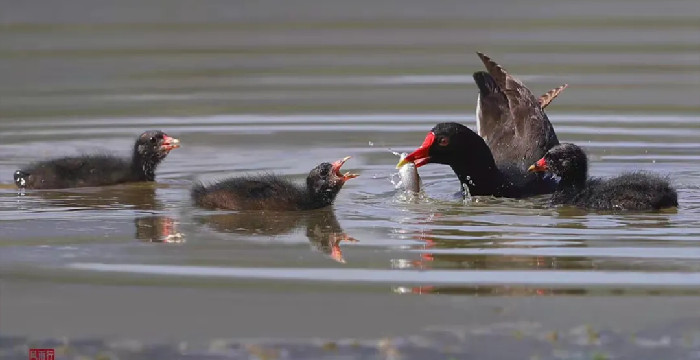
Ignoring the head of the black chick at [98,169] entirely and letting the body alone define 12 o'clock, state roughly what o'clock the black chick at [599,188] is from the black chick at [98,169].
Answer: the black chick at [599,188] is roughly at 1 o'clock from the black chick at [98,169].

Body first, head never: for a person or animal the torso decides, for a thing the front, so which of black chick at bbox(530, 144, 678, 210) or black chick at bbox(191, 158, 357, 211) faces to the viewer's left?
black chick at bbox(530, 144, 678, 210)

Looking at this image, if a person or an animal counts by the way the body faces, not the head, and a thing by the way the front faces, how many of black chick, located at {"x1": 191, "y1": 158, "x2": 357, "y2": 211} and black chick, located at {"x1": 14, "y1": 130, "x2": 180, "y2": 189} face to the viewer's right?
2

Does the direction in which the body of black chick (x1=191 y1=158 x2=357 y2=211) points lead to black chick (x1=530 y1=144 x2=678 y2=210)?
yes

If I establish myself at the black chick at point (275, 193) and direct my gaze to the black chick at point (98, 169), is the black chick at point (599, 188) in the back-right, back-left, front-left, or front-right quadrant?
back-right

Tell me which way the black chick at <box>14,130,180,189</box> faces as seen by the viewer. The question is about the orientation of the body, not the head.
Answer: to the viewer's right

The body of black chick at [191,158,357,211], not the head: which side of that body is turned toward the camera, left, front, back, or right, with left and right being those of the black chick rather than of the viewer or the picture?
right

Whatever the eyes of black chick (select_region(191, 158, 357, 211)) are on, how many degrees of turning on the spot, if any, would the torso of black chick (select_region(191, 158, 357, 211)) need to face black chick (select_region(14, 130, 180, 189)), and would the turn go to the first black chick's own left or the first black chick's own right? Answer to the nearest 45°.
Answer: approximately 135° to the first black chick's own left

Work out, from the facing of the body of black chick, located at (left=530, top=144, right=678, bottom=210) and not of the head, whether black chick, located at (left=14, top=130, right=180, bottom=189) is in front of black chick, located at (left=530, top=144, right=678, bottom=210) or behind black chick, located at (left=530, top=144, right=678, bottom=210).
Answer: in front

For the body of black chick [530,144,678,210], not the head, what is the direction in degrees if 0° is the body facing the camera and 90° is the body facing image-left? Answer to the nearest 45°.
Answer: approximately 90°

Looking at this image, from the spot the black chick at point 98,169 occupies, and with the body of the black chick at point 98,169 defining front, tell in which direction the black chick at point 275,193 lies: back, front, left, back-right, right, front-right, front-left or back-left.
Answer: front-right
